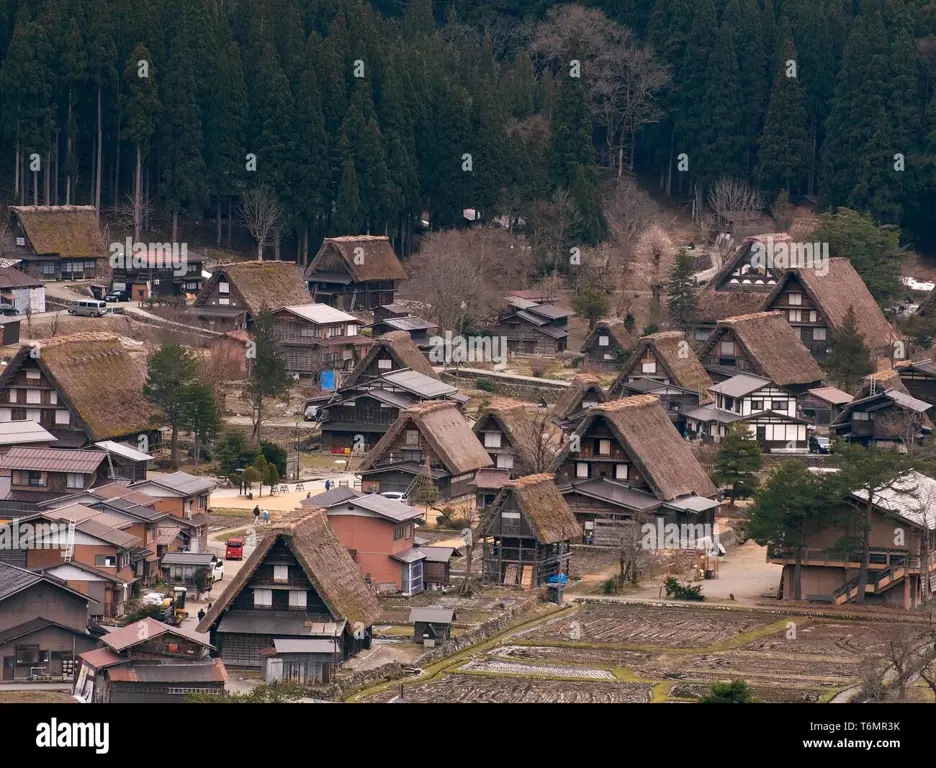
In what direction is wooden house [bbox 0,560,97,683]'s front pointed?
toward the camera

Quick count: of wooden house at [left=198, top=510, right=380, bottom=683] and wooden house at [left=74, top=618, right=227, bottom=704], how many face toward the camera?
2

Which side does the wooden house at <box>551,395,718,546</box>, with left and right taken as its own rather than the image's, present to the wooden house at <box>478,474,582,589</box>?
front

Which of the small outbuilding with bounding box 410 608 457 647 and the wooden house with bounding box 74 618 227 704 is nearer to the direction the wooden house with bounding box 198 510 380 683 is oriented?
the wooden house

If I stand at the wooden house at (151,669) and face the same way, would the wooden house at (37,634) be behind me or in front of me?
behind

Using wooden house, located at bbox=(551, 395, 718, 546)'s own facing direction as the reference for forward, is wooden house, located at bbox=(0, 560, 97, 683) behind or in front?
in front

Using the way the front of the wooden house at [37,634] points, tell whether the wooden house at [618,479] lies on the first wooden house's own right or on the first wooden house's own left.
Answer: on the first wooden house's own left

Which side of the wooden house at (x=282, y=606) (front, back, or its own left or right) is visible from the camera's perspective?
front

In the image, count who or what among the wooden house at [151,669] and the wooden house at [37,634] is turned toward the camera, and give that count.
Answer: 2

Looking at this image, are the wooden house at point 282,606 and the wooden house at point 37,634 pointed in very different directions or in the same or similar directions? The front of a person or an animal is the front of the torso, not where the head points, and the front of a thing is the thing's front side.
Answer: same or similar directions

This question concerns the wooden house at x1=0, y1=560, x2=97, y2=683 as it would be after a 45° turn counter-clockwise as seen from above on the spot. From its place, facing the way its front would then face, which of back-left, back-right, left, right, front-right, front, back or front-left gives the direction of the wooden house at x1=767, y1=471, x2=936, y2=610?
front-left

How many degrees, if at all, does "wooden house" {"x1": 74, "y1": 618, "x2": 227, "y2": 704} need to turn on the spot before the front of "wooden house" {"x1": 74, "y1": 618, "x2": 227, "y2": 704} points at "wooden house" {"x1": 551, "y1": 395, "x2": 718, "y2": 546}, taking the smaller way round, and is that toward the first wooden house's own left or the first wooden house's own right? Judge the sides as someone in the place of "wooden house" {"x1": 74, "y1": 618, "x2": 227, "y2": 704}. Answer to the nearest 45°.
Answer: approximately 135° to the first wooden house's own left

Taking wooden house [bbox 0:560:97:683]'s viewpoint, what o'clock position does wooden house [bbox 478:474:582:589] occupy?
wooden house [bbox 478:474:582:589] is roughly at 8 o'clock from wooden house [bbox 0:560:97:683].

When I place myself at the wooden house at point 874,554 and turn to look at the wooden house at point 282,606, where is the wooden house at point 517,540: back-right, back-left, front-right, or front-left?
front-right

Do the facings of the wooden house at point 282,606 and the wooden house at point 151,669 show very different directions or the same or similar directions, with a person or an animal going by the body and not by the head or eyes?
same or similar directions

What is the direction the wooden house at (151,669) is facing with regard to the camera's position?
facing the viewer
